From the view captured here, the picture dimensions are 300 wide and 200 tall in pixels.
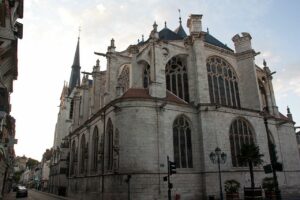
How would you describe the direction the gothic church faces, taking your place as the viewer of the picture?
facing away from the viewer and to the left of the viewer
